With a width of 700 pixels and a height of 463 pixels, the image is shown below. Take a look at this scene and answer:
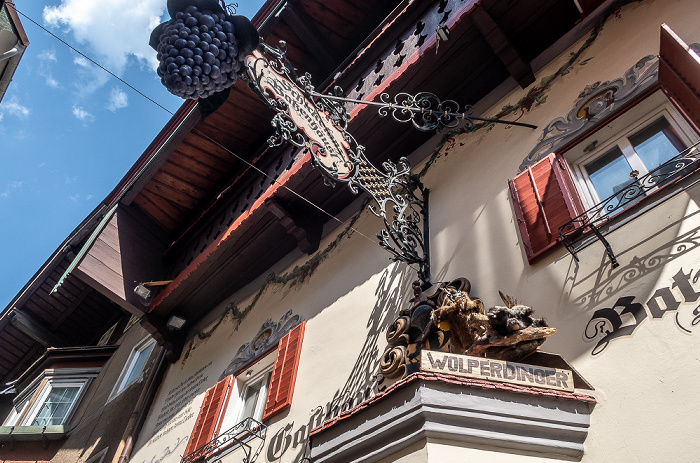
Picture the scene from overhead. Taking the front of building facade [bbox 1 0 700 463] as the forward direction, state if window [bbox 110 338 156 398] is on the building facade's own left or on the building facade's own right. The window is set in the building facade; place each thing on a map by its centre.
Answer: on the building facade's own right

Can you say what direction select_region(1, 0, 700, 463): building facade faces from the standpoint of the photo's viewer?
facing the viewer and to the left of the viewer
